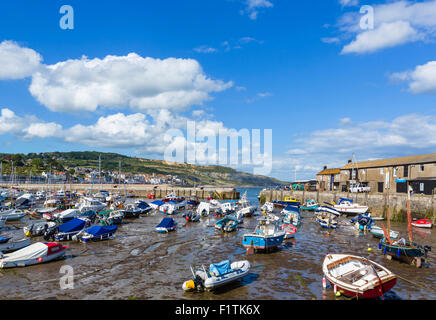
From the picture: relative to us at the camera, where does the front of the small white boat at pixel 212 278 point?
facing away from the viewer and to the right of the viewer

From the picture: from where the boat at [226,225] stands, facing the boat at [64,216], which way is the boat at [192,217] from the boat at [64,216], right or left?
right

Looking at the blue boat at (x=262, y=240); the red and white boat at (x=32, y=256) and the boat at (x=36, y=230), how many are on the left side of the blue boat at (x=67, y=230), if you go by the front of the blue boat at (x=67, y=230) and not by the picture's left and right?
1

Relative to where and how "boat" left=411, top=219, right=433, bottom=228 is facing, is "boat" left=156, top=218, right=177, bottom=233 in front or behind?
in front

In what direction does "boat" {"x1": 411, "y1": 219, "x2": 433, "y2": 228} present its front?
to the viewer's left

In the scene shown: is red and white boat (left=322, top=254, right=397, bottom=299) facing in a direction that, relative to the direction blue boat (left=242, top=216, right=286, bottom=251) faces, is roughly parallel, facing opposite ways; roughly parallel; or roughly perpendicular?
roughly perpendicular
